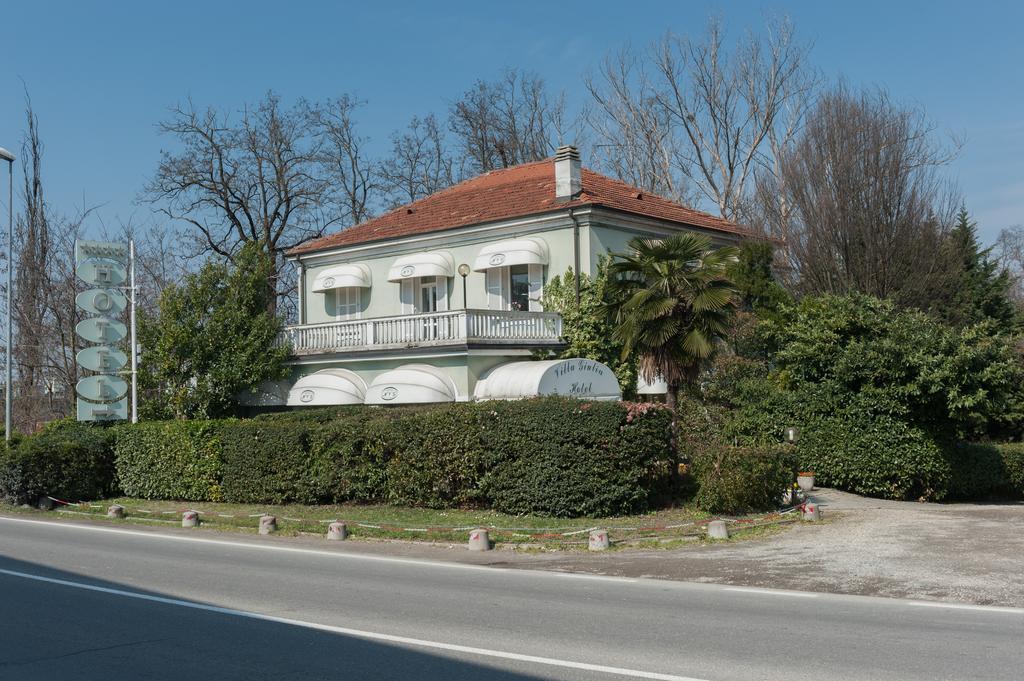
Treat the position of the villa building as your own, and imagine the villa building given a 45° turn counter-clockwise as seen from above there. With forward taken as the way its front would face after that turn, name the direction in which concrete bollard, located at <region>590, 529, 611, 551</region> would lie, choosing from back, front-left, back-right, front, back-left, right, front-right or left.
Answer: front

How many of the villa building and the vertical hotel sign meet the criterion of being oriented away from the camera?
0

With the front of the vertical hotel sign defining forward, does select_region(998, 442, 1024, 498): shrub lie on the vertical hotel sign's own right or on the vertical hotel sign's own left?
on the vertical hotel sign's own left

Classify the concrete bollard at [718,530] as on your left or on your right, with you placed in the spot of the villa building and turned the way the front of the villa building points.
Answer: on your left

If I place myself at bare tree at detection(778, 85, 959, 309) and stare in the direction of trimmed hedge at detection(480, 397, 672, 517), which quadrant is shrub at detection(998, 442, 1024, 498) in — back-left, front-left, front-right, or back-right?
front-left

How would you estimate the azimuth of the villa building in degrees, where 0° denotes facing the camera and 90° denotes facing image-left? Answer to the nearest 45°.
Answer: approximately 45°

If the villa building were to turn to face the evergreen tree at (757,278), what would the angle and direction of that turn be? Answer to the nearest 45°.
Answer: approximately 135° to its left

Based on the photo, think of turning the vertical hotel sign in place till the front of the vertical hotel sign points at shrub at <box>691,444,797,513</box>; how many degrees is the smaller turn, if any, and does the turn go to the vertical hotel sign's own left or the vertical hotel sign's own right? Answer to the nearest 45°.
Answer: approximately 45° to the vertical hotel sign's own left

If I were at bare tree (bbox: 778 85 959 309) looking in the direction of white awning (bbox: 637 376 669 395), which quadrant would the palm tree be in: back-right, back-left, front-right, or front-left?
front-left

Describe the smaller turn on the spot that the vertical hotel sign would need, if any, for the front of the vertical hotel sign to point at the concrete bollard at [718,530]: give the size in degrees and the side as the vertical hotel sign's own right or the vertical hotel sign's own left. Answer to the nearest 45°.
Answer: approximately 45° to the vertical hotel sign's own left

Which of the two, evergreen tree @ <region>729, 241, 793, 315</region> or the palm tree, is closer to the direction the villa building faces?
the palm tree

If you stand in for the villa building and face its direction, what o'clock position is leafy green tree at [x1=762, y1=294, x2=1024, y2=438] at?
The leafy green tree is roughly at 9 o'clock from the villa building.

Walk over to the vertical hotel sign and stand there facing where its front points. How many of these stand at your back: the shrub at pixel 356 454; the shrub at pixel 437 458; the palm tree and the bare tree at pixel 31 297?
1

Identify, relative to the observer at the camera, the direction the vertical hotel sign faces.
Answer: facing the viewer
